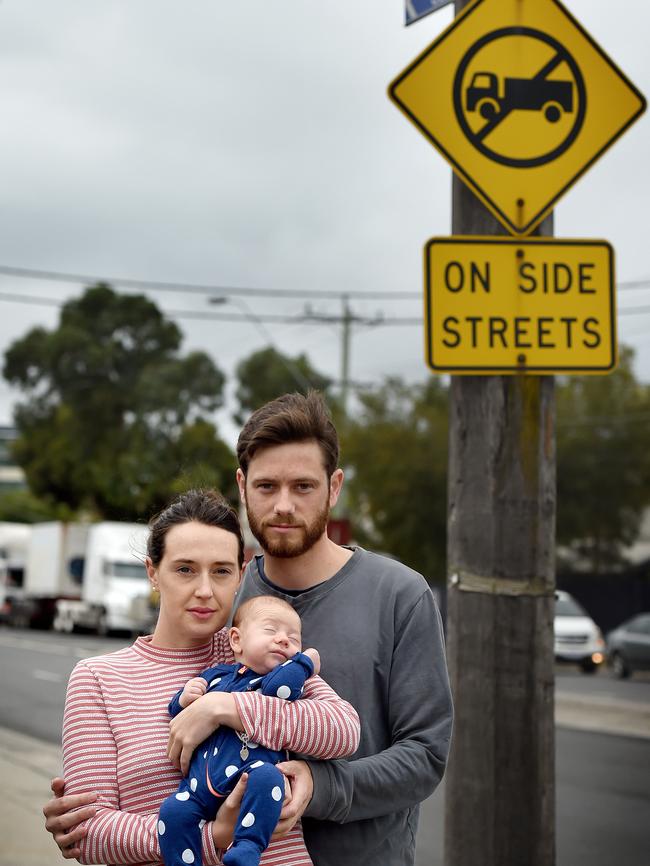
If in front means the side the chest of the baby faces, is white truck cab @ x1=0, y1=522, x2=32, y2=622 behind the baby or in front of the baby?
behind

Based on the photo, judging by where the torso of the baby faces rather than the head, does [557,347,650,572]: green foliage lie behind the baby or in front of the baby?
behind

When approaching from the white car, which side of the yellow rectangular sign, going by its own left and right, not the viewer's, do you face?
back

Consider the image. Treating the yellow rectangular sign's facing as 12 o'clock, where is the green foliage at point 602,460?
The green foliage is roughly at 6 o'clock from the yellow rectangular sign.

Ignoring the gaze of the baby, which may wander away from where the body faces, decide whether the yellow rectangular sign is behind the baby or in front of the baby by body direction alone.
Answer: behind

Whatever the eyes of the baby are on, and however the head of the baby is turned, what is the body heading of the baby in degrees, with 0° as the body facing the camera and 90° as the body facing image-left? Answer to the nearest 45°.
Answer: approximately 0°

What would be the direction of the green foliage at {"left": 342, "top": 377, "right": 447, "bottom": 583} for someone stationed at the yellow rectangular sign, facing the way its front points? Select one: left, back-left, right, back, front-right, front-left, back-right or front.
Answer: back

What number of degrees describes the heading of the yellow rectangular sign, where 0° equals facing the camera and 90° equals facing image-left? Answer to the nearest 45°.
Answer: approximately 0°

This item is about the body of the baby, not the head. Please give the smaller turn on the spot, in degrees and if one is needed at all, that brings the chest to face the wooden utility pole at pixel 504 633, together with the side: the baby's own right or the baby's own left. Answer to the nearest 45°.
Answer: approximately 135° to the baby's own left

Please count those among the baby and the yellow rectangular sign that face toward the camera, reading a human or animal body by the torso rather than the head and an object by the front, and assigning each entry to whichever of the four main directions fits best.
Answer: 2
